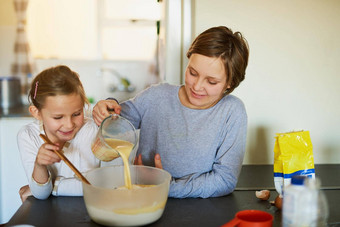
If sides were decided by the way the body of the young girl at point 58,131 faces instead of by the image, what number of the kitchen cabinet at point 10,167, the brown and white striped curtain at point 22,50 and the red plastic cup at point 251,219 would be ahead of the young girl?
1

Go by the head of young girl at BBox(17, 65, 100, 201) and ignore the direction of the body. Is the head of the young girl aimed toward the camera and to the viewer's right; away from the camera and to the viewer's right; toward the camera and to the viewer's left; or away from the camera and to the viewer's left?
toward the camera and to the viewer's right

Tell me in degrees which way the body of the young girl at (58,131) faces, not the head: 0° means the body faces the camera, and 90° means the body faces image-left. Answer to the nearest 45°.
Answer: approximately 315°

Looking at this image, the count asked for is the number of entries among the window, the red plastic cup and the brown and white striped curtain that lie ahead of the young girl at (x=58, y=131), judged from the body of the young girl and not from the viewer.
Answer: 1

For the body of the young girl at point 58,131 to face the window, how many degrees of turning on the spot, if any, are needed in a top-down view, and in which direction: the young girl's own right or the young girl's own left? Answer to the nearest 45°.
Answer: approximately 135° to the young girl's own left

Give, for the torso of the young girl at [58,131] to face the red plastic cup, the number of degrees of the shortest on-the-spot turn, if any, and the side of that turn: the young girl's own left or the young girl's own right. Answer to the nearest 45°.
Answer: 0° — they already face it

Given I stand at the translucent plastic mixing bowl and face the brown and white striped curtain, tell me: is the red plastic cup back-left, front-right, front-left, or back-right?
back-right

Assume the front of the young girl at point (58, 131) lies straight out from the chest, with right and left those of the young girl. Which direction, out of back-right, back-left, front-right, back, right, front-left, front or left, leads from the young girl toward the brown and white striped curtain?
back-left
